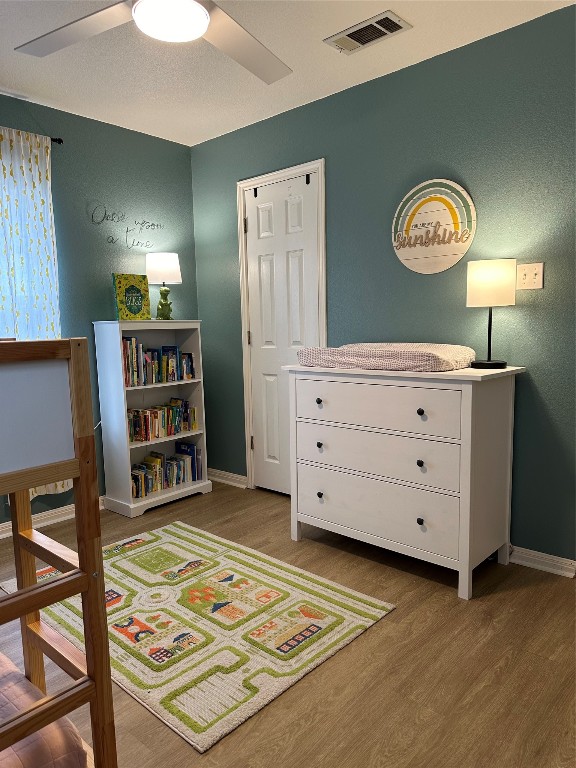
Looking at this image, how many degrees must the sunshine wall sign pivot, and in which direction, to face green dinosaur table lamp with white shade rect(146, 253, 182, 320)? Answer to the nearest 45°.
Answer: approximately 45° to its right

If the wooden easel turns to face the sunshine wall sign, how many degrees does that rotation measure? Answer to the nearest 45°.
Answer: approximately 90° to its left

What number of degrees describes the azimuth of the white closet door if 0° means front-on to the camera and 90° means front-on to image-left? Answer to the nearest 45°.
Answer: approximately 45°

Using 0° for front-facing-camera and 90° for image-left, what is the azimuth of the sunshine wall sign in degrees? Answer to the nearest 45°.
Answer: approximately 45°

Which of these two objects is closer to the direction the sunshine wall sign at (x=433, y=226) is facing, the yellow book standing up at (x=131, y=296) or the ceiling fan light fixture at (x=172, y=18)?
the ceiling fan light fixture

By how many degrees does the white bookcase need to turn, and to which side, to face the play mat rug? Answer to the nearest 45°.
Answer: approximately 45° to its right

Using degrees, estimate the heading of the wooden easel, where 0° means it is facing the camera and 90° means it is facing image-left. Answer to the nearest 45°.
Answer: approximately 315°

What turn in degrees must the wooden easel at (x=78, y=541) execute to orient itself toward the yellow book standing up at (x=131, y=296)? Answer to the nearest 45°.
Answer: approximately 135° to its left
